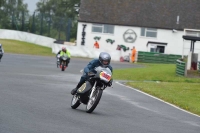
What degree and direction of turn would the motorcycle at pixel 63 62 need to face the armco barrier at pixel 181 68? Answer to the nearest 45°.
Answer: approximately 90° to its left

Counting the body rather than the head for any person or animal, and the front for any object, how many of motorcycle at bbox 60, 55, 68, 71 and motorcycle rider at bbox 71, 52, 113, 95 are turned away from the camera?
0

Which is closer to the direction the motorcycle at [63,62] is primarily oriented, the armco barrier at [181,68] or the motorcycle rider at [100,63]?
the motorcycle rider

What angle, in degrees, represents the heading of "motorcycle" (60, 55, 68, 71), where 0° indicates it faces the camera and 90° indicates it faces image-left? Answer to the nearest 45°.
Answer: approximately 0°

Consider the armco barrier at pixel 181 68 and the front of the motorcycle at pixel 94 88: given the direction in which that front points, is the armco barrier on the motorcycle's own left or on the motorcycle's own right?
on the motorcycle's own left

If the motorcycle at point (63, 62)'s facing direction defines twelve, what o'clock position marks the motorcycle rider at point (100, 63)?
The motorcycle rider is roughly at 12 o'clock from the motorcycle.
